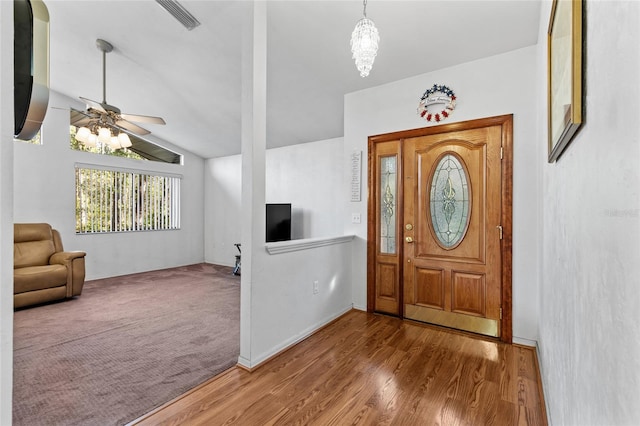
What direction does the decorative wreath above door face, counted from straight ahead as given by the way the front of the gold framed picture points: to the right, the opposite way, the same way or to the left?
to the left

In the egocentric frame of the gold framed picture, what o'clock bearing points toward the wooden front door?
The wooden front door is roughly at 2 o'clock from the gold framed picture.

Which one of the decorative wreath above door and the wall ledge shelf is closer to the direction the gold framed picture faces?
the wall ledge shelf

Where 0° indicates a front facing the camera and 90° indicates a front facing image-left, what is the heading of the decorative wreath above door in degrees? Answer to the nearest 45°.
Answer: approximately 0°

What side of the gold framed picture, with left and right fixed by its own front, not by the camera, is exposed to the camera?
left

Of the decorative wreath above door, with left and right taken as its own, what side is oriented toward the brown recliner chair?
right
